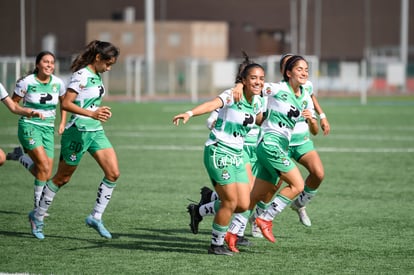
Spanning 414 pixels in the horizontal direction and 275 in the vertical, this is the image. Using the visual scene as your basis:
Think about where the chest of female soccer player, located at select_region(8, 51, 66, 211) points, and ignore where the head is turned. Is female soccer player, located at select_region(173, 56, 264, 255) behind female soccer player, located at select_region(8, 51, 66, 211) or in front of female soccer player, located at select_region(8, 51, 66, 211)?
in front

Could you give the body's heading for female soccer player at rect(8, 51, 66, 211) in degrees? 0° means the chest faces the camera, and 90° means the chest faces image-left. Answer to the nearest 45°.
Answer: approximately 315°

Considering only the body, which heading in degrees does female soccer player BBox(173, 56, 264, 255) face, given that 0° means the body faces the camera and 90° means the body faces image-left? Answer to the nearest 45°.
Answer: approximately 315°

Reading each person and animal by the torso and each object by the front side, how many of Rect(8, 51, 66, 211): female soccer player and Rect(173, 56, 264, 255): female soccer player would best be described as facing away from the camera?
0
